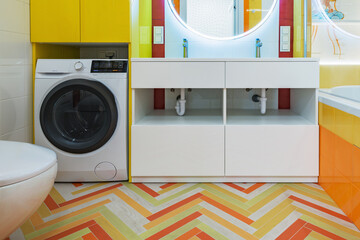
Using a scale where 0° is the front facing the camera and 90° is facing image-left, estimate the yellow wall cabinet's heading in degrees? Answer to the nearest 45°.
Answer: approximately 0°

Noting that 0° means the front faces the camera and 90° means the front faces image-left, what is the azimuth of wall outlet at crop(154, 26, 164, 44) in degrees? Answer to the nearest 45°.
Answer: approximately 0°

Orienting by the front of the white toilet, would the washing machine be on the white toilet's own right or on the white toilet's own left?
on the white toilet's own left

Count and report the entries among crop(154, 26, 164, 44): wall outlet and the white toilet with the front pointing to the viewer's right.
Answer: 1

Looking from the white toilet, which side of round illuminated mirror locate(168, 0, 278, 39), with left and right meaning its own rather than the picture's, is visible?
front
